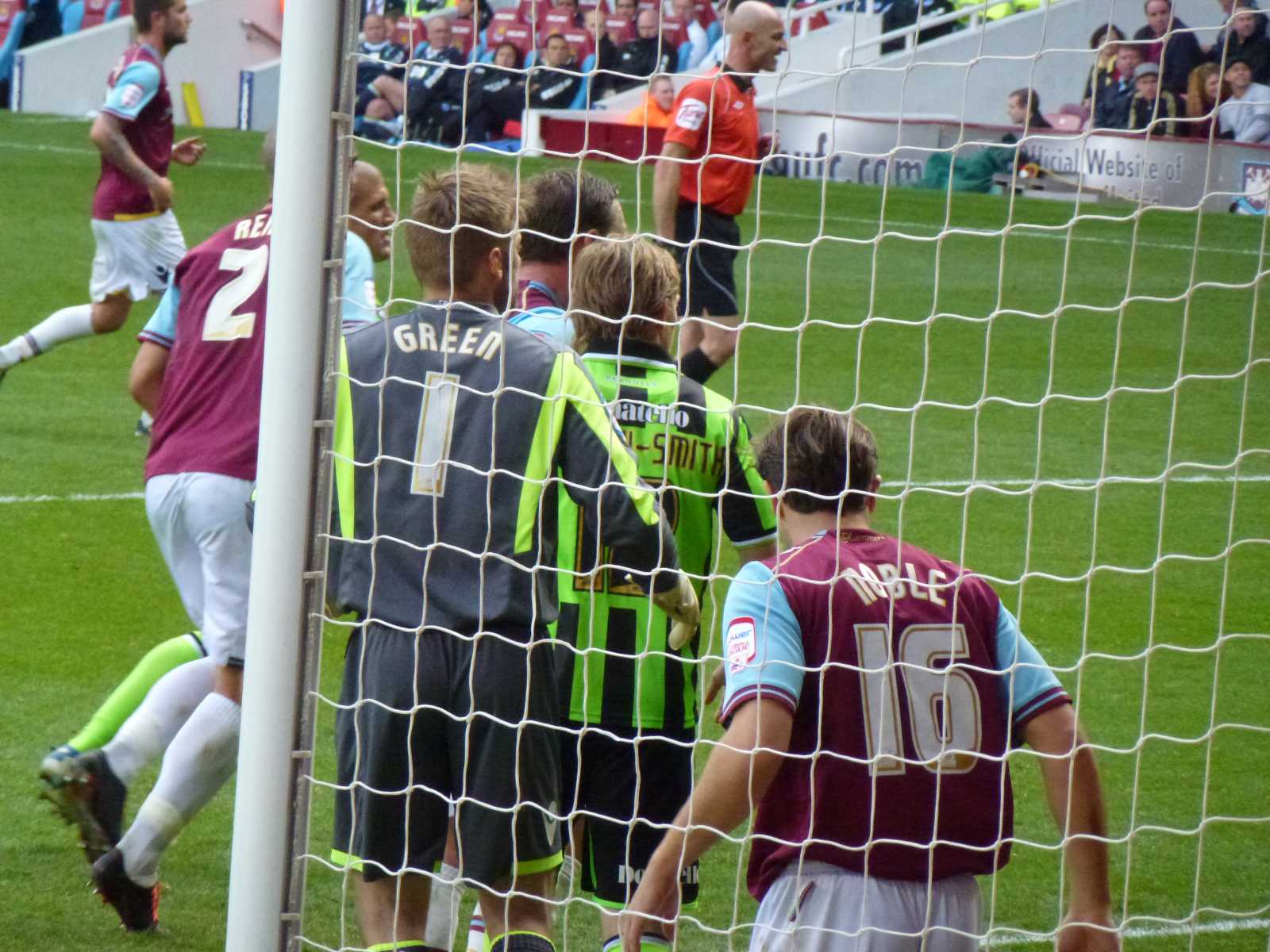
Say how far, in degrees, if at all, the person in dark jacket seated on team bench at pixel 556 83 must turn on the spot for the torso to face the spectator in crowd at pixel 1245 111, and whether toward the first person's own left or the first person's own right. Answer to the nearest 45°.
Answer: approximately 45° to the first person's own left

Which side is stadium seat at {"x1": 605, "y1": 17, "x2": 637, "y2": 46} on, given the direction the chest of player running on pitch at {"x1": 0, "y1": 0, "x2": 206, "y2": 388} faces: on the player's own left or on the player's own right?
on the player's own left

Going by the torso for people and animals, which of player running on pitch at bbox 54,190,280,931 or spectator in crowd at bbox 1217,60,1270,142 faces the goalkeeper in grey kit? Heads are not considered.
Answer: the spectator in crowd

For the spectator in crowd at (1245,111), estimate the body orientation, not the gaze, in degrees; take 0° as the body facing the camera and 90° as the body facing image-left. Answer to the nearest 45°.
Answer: approximately 0°

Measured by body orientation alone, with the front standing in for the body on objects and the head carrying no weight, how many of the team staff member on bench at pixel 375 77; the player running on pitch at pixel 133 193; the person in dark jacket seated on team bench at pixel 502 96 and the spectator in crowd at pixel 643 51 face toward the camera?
3

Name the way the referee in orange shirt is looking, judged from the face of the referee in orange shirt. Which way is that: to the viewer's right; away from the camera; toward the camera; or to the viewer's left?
to the viewer's right
